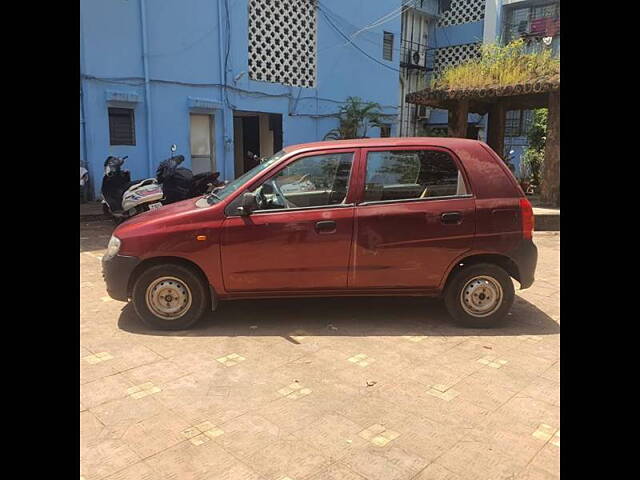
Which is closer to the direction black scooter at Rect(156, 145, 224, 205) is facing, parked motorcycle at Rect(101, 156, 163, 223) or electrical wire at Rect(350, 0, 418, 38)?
the parked motorcycle

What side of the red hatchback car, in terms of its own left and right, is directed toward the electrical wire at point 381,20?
right

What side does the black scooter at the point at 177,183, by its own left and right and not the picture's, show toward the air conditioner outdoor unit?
back

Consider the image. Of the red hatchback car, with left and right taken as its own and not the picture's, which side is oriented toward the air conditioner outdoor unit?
right

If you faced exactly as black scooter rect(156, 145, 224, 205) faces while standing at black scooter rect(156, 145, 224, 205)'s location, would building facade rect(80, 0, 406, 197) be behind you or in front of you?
behind

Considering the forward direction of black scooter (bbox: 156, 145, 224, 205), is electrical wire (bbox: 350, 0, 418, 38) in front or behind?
behind

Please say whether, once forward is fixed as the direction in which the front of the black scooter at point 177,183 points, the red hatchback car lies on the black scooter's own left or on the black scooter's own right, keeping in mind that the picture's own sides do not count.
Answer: on the black scooter's own left

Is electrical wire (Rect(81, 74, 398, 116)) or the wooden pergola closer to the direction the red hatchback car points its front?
the electrical wire

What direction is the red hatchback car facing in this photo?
to the viewer's left

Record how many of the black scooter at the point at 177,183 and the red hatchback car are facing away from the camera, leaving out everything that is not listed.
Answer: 0

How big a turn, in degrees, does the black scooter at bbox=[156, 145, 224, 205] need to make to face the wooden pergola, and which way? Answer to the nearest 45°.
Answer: approximately 135° to its left

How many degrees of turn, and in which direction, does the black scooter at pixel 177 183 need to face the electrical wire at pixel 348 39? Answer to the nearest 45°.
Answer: approximately 180°

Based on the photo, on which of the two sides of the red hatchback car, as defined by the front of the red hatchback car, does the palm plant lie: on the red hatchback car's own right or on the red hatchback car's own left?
on the red hatchback car's own right

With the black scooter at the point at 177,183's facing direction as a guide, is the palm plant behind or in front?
behind
